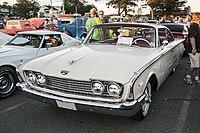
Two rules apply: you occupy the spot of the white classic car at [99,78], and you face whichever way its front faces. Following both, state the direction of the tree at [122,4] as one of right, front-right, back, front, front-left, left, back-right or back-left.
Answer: back-right

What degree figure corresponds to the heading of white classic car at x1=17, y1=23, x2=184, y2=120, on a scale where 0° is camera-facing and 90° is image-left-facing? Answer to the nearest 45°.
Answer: approximately 45°

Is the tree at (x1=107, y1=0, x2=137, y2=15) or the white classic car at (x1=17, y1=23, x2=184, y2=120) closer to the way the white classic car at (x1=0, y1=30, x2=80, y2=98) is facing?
the white classic car

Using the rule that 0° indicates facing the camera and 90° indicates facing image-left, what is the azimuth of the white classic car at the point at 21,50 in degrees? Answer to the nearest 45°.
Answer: approximately 45°

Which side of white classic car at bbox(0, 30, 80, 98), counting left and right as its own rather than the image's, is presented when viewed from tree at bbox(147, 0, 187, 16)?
back
